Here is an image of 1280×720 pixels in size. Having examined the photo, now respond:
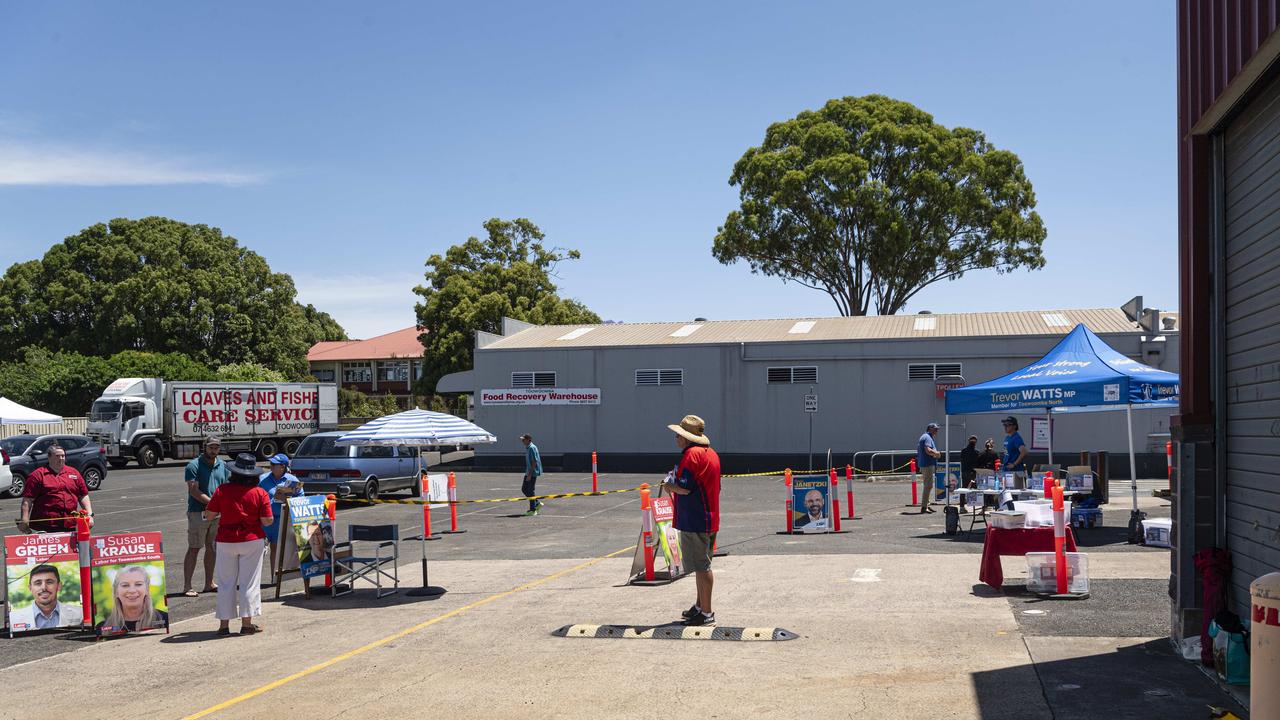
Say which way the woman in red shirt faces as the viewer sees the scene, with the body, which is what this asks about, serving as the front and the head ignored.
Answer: away from the camera

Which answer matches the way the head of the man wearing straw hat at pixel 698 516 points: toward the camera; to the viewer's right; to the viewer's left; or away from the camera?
to the viewer's left

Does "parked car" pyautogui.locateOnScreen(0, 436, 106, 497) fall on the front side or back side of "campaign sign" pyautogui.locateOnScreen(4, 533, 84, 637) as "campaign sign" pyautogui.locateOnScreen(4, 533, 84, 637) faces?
on the back side

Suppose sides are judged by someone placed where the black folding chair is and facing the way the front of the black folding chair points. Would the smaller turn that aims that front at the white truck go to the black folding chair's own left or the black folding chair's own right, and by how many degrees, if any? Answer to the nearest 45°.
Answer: approximately 135° to the black folding chair's own right

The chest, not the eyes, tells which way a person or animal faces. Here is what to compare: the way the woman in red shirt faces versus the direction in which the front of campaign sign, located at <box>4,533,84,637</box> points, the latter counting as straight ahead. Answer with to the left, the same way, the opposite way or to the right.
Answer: the opposite way

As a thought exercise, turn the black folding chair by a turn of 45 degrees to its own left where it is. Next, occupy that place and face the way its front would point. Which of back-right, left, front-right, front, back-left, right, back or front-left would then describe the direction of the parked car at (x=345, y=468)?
back

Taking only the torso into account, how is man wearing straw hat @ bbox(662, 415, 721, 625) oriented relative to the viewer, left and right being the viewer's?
facing to the left of the viewer

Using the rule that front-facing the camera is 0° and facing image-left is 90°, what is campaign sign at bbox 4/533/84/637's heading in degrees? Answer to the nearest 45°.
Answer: approximately 0°

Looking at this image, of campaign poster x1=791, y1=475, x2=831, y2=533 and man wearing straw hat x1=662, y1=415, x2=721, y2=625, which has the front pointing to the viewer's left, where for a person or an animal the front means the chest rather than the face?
the man wearing straw hat
